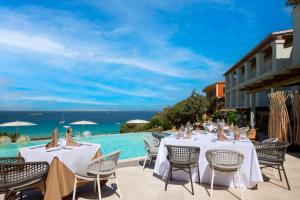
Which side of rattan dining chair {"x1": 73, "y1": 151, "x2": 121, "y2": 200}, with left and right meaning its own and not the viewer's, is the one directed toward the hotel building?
right

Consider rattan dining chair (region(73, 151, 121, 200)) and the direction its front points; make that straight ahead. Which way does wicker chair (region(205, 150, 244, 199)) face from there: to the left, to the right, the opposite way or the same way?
to the right

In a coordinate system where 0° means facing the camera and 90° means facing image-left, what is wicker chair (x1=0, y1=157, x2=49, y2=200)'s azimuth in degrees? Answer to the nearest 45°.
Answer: approximately 225°

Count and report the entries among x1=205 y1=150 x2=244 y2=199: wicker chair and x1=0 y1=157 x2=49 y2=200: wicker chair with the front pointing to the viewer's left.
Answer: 0

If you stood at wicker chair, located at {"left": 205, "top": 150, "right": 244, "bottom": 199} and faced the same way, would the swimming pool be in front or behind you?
in front

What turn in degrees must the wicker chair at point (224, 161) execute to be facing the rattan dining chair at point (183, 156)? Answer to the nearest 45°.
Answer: approximately 90° to its left

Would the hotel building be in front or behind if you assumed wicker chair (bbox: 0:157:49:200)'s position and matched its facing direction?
in front

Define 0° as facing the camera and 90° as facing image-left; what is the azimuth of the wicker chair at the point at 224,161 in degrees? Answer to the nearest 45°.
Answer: approximately 180°

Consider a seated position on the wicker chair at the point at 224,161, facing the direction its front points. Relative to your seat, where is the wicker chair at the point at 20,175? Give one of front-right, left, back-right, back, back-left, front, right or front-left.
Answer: back-left

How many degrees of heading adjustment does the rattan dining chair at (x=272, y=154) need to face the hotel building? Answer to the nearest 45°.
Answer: approximately 45° to its right

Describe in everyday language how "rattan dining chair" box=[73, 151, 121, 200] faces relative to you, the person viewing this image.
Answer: facing away from the viewer and to the left of the viewer

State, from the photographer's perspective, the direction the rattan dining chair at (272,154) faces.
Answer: facing away from the viewer and to the left of the viewer
